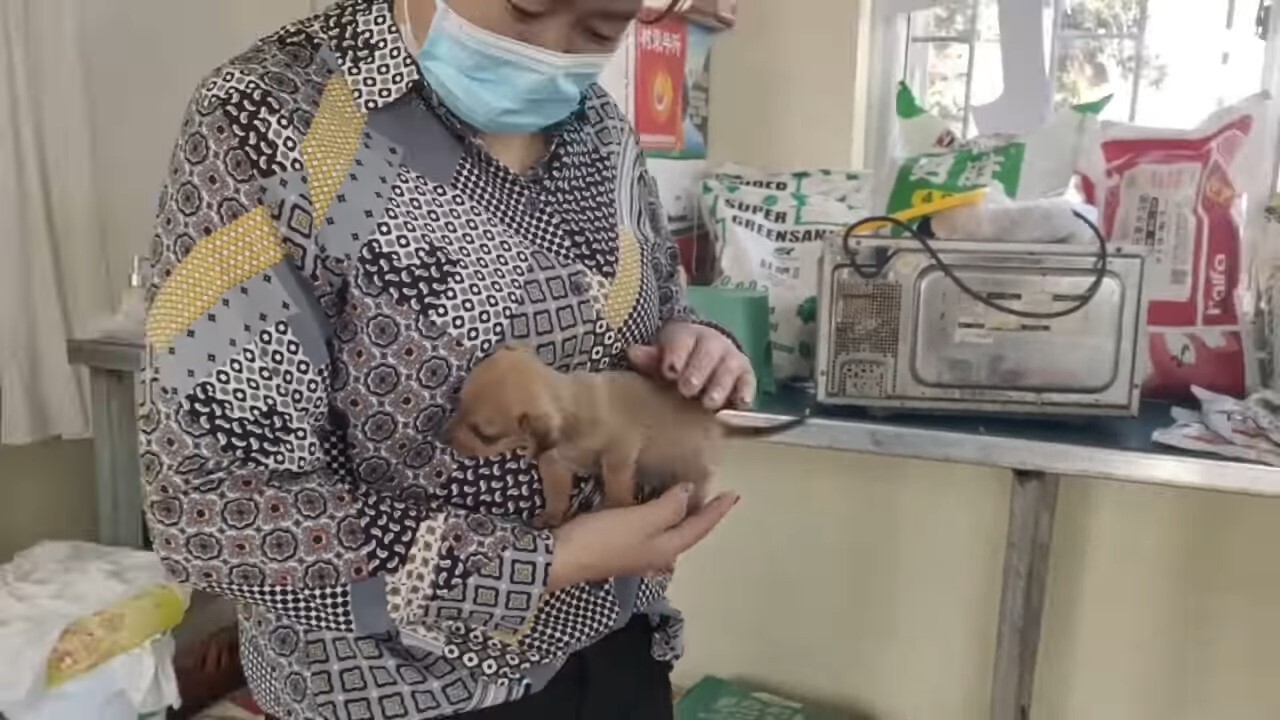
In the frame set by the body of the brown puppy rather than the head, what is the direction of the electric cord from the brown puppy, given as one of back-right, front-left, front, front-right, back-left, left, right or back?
back-right

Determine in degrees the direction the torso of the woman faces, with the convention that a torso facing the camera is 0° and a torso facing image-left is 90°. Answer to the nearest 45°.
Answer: approximately 315°

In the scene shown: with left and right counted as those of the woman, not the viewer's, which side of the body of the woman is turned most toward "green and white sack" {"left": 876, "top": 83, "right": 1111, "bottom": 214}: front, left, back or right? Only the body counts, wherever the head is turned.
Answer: left

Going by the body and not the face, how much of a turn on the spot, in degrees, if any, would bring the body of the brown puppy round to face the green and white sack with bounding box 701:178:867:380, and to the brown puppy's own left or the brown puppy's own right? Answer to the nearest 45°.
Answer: approximately 90° to the brown puppy's own right

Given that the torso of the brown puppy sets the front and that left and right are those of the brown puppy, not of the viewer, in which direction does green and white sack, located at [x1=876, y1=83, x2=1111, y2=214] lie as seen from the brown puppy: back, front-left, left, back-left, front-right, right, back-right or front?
back-right

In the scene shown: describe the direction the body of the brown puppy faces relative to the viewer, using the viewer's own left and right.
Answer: facing to the left of the viewer

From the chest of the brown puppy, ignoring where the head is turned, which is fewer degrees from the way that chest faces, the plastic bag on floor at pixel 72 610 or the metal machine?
the plastic bag on floor

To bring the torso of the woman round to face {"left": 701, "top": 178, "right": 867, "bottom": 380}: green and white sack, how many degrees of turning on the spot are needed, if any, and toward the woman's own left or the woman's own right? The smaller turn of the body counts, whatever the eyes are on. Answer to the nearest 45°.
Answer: approximately 90° to the woman's own left

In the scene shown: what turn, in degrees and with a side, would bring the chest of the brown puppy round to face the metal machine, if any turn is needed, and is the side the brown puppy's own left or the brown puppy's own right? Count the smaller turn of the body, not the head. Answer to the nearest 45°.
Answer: approximately 135° to the brown puppy's own right

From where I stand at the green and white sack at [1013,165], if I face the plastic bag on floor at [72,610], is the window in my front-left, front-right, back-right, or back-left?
back-right
